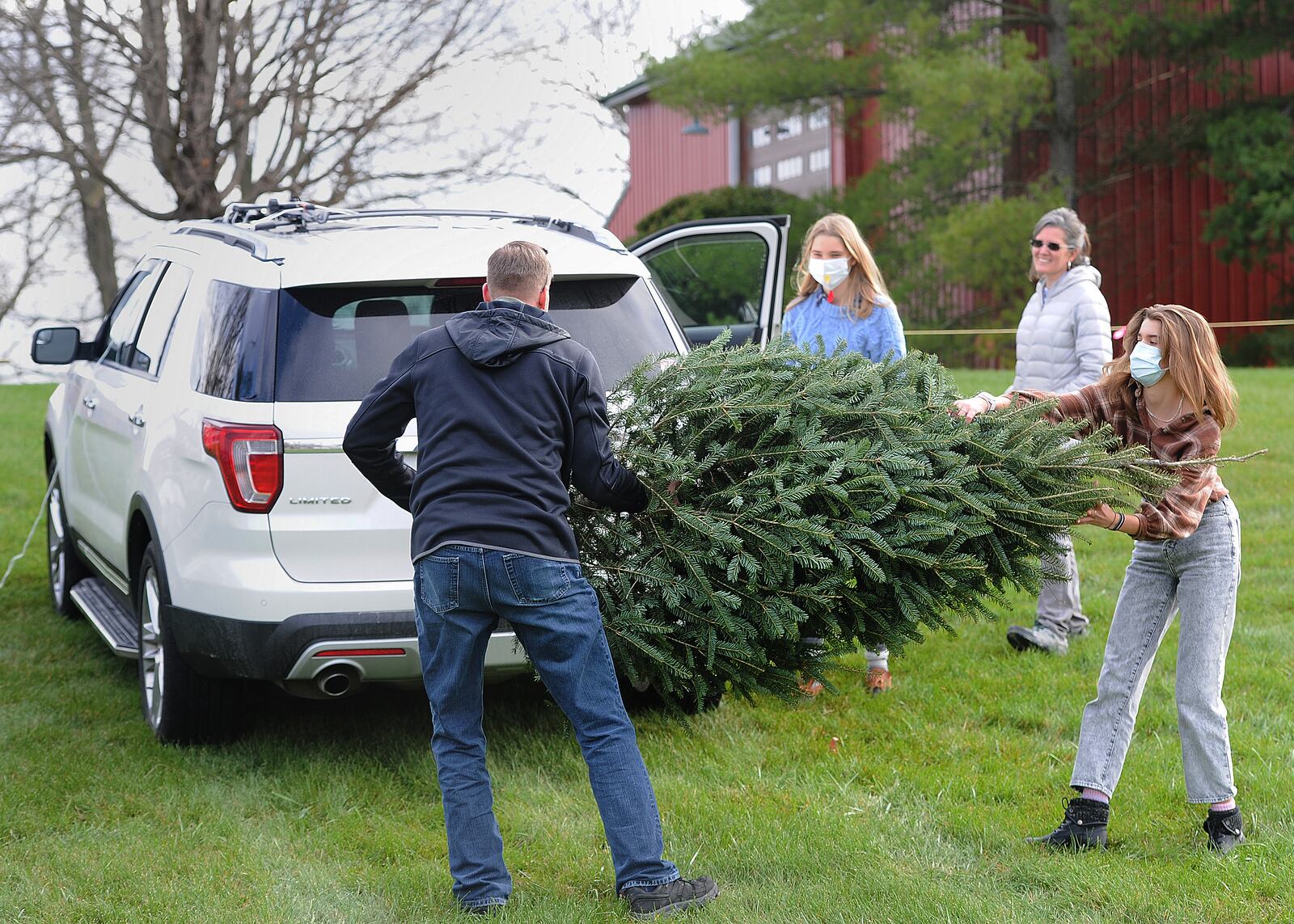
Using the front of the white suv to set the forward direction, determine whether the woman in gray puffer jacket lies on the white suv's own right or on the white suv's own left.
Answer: on the white suv's own right

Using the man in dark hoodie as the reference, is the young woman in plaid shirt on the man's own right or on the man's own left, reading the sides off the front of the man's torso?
on the man's own right

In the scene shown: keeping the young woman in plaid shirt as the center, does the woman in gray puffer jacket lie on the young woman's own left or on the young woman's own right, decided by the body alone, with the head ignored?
on the young woman's own right

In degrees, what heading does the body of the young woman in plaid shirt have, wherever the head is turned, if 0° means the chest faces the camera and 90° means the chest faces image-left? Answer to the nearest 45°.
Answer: approximately 45°

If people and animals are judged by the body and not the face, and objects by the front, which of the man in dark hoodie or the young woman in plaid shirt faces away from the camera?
the man in dark hoodie

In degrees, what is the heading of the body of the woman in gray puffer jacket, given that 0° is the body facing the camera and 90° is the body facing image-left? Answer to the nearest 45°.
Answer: approximately 45°

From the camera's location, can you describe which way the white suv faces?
facing away from the viewer and to the left of the viewer

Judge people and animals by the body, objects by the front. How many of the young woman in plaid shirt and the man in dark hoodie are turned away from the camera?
1

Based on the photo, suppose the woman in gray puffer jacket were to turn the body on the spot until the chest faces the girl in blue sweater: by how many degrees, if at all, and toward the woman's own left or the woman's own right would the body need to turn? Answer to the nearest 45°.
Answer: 0° — they already face them

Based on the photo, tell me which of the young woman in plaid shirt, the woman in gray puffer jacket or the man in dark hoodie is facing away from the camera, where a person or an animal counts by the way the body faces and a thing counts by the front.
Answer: the man in dark hoodie

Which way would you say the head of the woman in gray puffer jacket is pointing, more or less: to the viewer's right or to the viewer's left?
to the viewer's left

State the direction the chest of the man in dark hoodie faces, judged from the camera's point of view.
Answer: away from the camera
